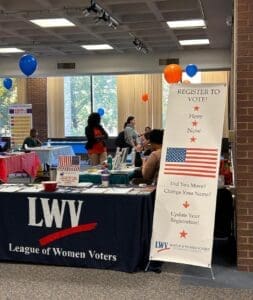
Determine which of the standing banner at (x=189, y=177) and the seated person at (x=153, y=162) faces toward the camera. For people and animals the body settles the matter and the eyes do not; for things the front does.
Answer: the standing banner

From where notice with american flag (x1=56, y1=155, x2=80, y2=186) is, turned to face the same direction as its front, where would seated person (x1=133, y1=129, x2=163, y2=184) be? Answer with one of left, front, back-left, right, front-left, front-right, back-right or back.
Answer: left

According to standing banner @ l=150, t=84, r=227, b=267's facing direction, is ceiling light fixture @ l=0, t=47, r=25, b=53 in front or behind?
behind

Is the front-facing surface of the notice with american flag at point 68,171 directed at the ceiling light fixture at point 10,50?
no

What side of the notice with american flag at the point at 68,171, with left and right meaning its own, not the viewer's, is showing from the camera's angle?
front

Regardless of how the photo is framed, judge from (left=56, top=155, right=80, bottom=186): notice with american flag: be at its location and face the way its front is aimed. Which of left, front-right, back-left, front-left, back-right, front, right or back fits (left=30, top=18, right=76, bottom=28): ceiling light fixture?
back

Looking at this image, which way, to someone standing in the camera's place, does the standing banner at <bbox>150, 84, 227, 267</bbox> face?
facing the viewer

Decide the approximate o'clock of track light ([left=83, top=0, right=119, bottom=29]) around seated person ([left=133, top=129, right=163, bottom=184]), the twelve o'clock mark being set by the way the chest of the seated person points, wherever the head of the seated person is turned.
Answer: The track light is roughly at 1 o'clock from the seated person.

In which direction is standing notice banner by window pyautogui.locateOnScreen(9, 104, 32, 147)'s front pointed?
toward the camera

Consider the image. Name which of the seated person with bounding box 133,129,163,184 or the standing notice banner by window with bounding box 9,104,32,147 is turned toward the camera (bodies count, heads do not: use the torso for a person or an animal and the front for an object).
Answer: the standing notice banner by window

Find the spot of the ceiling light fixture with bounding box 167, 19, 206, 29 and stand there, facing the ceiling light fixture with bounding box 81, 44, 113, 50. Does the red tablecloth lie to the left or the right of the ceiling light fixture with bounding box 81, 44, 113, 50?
left

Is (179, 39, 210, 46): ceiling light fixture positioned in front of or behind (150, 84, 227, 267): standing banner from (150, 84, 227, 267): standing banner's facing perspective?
behind

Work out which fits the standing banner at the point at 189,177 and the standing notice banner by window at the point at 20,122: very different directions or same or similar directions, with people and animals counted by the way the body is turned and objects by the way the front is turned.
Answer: same or similar directions

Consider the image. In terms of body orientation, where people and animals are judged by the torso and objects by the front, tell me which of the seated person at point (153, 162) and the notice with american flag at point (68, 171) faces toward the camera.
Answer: the notice with american flag

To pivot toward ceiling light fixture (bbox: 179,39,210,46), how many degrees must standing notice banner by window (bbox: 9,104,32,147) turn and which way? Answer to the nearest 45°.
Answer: approximately 45° to its left
